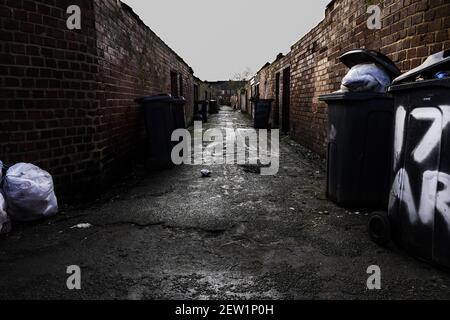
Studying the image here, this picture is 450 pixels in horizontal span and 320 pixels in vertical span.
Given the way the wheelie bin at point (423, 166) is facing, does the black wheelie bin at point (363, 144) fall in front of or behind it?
behind

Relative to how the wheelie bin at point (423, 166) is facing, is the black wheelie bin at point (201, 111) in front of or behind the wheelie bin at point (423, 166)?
behind

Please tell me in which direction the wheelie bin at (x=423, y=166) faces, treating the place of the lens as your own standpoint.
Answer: facing the viewer and to the right of the viewer

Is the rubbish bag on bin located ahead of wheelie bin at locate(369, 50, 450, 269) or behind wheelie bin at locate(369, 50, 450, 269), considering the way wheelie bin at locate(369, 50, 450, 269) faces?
behind

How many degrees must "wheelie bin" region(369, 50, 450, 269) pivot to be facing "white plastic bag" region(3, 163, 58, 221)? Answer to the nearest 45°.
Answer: approximately 135° to its right

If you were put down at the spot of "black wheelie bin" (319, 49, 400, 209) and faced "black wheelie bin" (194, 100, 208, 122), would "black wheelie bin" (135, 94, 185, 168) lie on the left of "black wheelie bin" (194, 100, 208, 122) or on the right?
left
